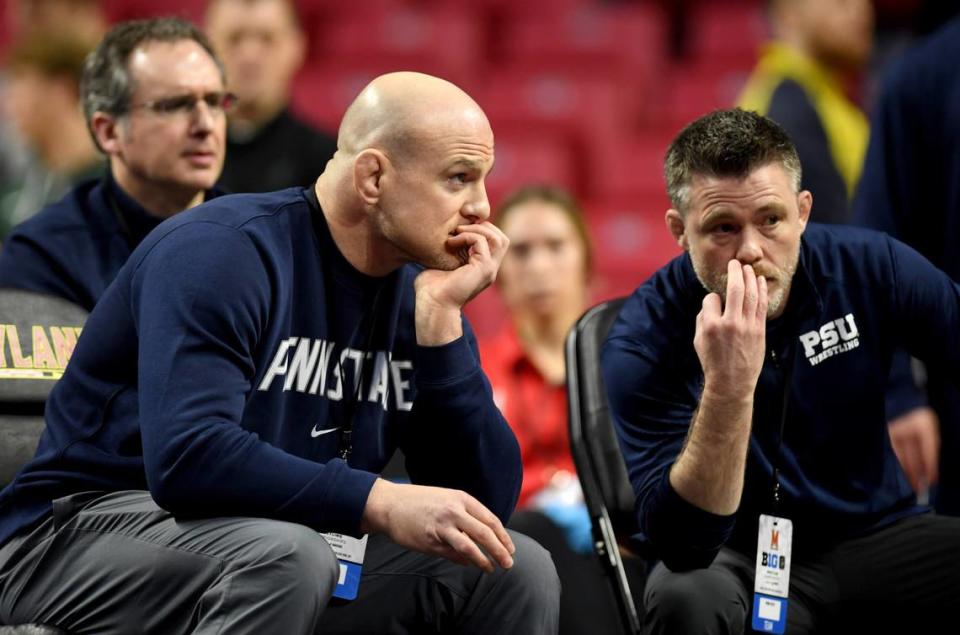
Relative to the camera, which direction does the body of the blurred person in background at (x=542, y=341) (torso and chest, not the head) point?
toward the camera

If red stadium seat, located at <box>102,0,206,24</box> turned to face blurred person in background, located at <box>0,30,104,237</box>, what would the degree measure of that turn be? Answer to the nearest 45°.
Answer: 0° — it already faces them

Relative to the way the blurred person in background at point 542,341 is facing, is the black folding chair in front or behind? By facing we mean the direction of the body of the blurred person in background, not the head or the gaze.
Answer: in front

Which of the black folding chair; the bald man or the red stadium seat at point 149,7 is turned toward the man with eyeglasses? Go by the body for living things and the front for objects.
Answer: the red stadium seat

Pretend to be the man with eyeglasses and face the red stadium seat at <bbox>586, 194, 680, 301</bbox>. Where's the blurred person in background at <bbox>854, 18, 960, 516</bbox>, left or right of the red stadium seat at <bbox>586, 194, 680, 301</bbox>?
right

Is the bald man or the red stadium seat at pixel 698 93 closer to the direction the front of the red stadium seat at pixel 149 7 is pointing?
the bald man

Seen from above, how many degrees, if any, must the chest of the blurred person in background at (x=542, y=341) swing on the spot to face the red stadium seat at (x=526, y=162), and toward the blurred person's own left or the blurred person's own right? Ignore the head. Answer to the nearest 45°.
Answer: approximately 180°

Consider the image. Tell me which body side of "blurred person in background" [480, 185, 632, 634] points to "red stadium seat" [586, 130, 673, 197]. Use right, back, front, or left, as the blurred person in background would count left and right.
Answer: back

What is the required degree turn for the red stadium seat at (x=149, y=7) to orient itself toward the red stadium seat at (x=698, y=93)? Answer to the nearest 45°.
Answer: approximately 45° to its left

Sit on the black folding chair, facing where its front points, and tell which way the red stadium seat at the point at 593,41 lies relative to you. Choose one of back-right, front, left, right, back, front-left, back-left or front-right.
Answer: back-left

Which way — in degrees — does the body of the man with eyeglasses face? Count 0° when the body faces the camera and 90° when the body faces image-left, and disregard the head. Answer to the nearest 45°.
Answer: approximately 315°

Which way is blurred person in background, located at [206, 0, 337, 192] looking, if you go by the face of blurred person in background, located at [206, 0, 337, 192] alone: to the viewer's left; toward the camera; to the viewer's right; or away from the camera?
toward the camera

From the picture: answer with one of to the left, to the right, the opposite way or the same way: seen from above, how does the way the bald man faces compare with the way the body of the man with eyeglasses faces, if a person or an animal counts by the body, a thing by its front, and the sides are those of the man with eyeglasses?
the same way

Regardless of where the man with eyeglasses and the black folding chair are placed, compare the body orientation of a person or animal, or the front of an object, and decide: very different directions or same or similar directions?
same or similar directions

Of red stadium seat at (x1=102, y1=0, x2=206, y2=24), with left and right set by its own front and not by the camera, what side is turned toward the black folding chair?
front

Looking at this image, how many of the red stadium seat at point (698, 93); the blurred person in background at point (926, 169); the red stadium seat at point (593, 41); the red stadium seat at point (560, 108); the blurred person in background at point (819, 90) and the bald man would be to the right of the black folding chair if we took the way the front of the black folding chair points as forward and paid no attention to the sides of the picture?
1
